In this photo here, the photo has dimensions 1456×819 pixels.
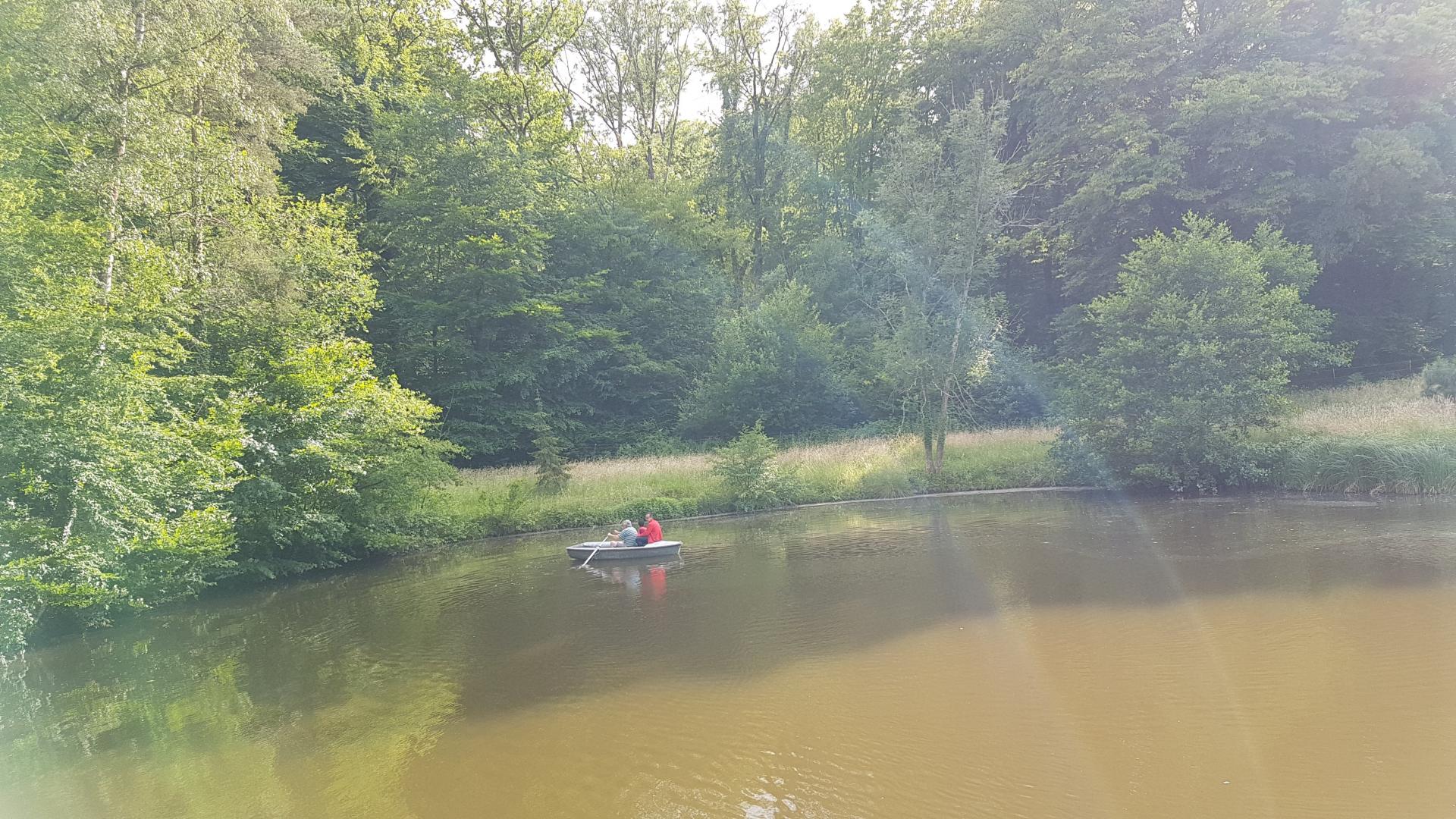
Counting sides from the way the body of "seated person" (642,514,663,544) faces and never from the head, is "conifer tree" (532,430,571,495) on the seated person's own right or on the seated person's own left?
on the seated person's own right

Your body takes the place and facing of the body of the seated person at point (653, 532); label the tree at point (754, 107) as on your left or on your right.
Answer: on your right

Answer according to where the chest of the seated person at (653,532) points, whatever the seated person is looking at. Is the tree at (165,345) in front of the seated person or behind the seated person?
in front

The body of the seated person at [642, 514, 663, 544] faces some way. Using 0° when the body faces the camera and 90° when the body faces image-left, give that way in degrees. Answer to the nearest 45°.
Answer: approximately 90°

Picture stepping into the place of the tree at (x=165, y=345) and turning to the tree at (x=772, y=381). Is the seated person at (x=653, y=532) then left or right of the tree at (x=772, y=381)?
right

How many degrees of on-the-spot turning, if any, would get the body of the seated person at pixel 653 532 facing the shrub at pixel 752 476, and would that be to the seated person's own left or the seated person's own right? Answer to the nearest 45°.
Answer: approximately 135° to the seated person's own right

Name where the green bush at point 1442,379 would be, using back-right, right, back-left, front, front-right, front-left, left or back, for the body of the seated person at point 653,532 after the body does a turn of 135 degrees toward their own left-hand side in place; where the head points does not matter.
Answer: front-left
